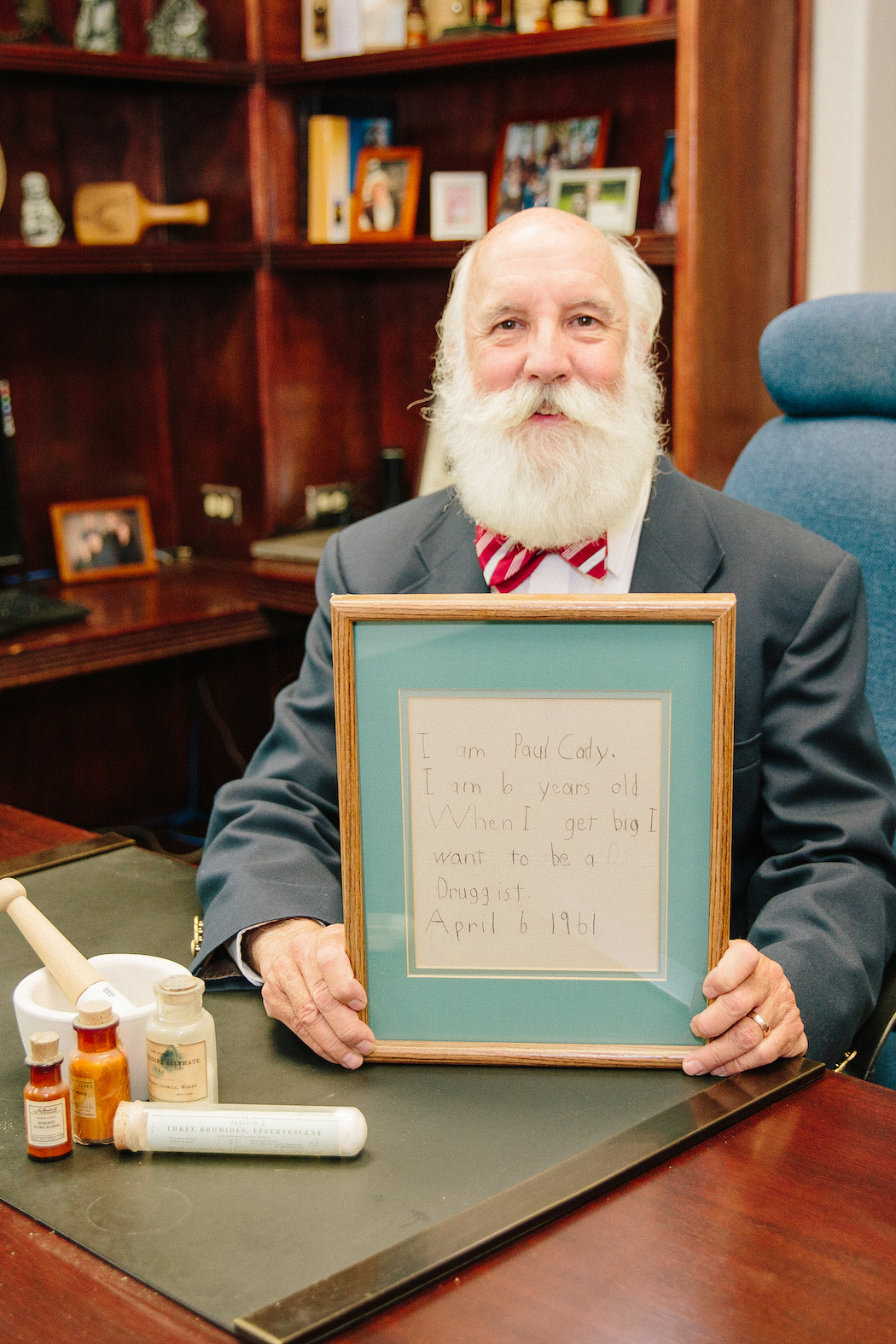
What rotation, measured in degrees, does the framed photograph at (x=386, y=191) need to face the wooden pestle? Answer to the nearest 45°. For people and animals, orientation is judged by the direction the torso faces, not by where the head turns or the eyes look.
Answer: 0° — it already faces it

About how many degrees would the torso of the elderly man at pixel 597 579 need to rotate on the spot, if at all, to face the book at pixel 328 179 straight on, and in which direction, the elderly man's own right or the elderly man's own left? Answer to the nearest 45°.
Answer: approximately 180°

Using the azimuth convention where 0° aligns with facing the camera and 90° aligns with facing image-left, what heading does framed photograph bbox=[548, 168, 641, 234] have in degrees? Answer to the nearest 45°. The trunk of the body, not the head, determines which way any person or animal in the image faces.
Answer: approximately 0°

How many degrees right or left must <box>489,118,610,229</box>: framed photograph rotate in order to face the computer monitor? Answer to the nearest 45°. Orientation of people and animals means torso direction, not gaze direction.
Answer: approximately 90° to its right

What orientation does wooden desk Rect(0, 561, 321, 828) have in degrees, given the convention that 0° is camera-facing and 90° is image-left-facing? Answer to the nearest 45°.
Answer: approximately 315°

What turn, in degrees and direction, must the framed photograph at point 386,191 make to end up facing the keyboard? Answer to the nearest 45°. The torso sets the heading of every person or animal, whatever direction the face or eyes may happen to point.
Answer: approximately 45° to its right

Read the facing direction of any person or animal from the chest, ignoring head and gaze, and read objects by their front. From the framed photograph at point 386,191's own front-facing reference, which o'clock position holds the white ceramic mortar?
The white ceramic mortar is roughly at 12 o'clock from the framed photograph.
